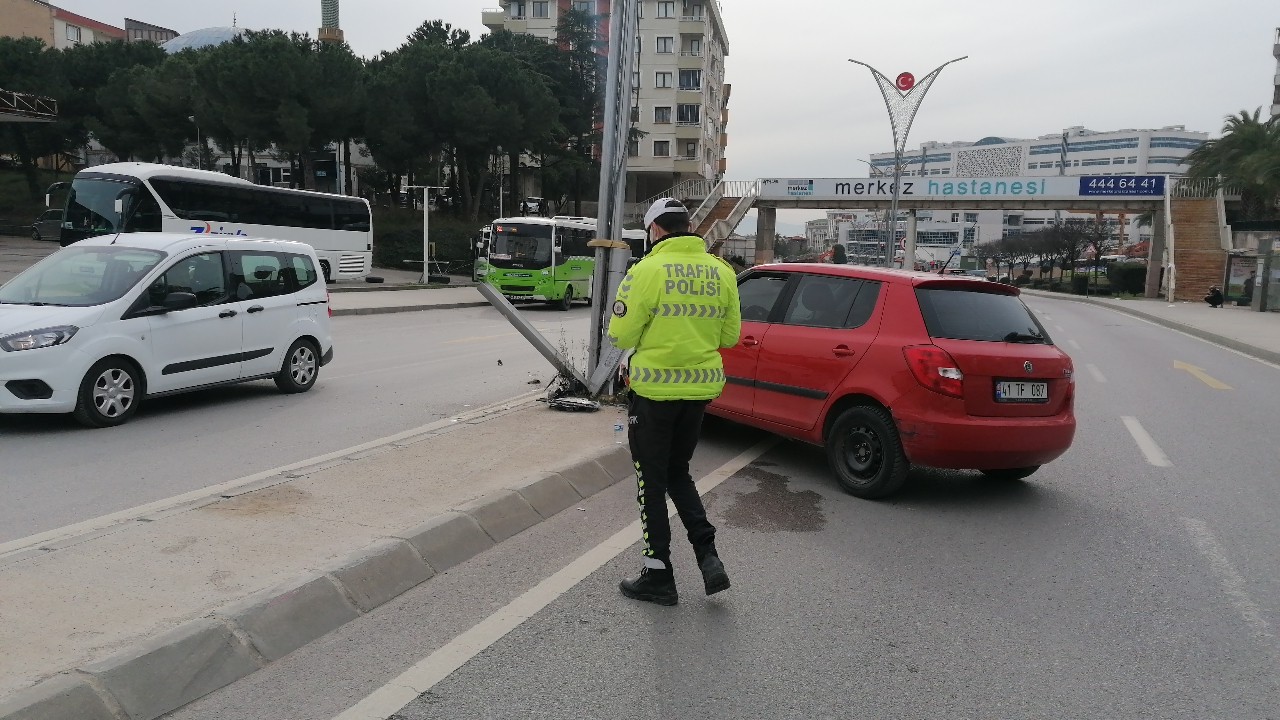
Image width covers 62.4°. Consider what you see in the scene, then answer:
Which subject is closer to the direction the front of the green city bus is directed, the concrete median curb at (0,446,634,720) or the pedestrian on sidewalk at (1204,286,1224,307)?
the concrete median curb

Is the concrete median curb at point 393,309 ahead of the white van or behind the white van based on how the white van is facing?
behind

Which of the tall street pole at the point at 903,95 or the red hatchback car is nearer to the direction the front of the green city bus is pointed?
the red hatchback car

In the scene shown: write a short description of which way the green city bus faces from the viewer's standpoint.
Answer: facing the viewer and to the left of the viewer

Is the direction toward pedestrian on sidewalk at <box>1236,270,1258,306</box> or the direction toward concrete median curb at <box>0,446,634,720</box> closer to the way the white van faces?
the concrete median curb

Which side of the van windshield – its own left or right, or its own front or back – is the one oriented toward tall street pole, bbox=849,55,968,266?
back

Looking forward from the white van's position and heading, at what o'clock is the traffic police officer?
The traffic police officer is roughly at 10 o'clock from the white van.

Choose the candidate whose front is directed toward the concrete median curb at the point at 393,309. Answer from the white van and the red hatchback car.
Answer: the red hatchback car

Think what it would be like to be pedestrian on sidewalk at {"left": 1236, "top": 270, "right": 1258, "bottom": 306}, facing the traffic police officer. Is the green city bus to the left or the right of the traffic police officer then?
right

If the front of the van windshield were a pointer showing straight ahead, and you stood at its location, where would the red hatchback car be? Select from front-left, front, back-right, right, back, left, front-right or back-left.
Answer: left

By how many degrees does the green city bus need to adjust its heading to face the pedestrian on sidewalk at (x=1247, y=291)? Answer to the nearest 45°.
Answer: approximately 135° to its left

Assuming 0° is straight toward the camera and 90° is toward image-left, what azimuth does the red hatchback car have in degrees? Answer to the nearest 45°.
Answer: approximately 135°

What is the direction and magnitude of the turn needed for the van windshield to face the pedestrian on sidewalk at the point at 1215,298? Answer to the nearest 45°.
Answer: approximately 135° to its left

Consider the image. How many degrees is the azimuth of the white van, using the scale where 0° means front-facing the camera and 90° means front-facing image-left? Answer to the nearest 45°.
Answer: approximately 45°

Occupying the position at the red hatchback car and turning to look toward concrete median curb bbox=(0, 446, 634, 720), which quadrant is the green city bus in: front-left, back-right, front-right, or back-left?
back-right

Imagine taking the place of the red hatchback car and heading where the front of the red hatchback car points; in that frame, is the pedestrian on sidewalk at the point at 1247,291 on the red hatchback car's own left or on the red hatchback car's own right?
on the red hatchback car's own right

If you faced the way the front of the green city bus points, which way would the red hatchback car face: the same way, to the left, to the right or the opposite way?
to the right
